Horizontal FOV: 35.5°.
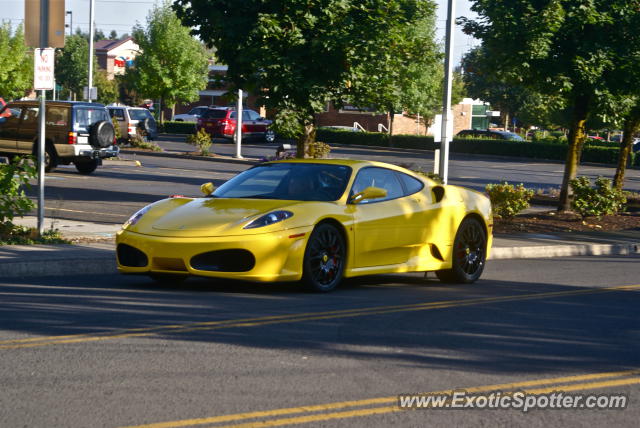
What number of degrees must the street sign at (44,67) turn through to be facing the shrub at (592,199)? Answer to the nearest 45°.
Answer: approximately 135° to its left

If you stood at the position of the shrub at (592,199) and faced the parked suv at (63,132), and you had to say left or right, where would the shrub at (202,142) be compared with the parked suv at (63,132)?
right

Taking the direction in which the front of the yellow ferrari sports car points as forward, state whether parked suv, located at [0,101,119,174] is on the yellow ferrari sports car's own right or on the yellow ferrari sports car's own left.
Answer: on the yellow ferrari sports car's own right

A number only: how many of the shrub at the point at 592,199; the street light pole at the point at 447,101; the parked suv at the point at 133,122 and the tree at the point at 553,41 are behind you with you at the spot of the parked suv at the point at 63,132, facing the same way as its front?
3

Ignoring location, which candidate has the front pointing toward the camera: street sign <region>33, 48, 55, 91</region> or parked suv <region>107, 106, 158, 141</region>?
the street sign

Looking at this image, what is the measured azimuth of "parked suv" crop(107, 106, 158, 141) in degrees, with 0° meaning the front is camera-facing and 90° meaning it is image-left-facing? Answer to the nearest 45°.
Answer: approximately 135°

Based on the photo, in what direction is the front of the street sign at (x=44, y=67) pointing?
toward the camera

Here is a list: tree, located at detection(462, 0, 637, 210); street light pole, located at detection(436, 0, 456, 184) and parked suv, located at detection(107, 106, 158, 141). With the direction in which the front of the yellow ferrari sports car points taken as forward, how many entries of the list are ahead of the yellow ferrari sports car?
0

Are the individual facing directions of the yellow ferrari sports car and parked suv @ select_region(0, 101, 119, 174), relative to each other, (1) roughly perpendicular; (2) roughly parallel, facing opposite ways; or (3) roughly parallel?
roughly perpendicular

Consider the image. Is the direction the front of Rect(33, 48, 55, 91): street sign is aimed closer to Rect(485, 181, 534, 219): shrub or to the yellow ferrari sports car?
the yellow ferrari sports car

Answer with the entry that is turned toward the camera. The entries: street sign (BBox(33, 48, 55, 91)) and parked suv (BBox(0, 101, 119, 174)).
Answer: the street sign

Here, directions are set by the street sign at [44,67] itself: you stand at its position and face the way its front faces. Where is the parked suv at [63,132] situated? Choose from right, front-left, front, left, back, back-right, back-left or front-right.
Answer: back

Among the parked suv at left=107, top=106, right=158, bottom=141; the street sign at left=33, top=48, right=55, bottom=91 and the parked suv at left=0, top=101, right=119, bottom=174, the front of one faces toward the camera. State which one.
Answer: the street sign

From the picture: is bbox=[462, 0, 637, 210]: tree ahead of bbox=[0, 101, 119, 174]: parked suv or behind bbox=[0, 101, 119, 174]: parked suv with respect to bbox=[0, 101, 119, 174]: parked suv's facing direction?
behind

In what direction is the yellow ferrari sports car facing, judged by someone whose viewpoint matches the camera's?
facing the viewer and to the left of the viewer

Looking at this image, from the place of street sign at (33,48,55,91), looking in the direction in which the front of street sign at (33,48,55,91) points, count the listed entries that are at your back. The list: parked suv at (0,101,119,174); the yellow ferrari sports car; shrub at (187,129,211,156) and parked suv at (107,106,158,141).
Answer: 3
